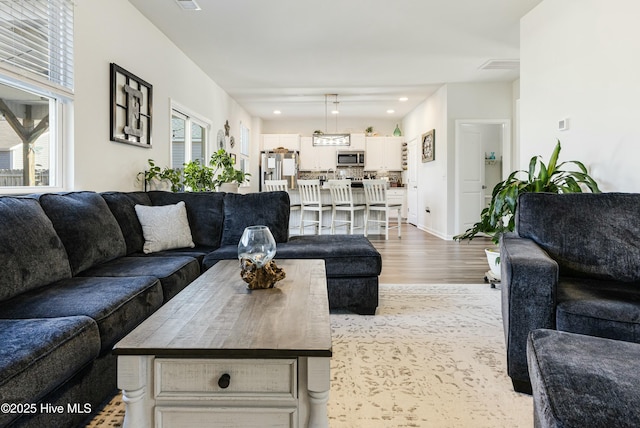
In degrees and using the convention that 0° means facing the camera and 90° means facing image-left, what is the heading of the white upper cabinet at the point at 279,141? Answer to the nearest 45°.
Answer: approximately 0°

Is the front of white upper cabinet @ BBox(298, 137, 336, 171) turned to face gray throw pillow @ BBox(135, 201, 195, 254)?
yes

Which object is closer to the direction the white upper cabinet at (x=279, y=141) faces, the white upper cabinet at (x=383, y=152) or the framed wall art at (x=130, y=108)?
the framed wall art

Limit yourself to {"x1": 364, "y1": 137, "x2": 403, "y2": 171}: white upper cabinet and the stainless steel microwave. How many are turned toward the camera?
2

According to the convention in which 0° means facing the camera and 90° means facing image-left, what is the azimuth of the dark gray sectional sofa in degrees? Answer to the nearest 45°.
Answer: approximately 315°
